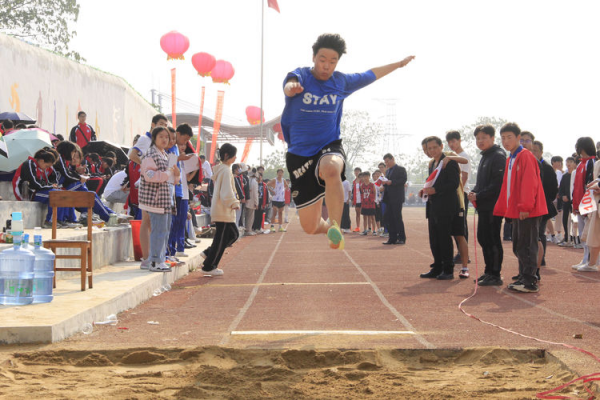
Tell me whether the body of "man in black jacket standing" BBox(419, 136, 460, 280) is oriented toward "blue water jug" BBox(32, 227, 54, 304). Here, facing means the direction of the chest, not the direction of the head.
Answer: yes

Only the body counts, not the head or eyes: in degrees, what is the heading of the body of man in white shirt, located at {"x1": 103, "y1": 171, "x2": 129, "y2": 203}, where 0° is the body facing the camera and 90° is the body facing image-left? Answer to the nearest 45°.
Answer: approximately 270°

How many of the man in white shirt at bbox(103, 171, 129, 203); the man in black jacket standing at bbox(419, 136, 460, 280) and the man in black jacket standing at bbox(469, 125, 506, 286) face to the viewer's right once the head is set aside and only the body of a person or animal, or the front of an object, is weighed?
1

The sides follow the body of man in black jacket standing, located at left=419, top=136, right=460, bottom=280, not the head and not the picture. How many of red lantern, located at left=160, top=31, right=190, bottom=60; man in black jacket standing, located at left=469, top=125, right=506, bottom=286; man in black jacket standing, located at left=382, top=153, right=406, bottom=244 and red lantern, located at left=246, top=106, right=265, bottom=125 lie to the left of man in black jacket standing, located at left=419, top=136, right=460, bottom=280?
1

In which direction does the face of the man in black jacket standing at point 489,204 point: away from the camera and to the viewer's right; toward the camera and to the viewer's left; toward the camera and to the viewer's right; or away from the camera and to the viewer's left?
toward the camera and to the viewer's left

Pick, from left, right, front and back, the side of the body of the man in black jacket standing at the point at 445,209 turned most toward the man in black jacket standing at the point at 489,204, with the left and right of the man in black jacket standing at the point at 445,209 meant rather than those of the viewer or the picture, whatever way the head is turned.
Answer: left

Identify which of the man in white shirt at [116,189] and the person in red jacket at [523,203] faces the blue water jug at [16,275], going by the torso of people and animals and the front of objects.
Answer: the person in red jacket

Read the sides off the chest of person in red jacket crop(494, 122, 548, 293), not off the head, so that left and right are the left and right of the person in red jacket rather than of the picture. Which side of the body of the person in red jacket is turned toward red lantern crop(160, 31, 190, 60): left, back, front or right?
right

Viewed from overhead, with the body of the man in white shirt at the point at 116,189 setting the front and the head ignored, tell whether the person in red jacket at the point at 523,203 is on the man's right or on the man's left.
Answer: on the man's right

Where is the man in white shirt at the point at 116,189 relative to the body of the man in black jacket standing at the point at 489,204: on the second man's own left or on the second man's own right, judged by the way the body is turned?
on the second man's own right

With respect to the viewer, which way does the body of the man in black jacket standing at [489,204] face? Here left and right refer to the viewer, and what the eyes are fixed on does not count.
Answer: facing the viewer and to the left of the viewer

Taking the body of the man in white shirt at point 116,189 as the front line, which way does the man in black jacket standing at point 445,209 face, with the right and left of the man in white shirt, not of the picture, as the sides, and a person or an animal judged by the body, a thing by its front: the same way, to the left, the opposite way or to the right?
the opposite way

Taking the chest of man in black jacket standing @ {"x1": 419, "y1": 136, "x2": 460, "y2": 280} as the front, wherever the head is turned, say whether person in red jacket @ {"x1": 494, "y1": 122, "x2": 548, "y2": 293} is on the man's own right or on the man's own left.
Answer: on the man's own left

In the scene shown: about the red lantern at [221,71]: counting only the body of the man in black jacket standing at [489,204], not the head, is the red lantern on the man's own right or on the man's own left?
on the man's own right

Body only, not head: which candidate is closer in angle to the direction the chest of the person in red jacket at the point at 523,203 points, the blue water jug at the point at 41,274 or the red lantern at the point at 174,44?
the blue water jug
